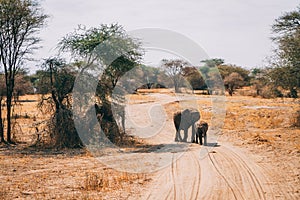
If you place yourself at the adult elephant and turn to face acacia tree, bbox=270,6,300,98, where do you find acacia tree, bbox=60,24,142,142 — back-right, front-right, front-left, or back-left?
back-left

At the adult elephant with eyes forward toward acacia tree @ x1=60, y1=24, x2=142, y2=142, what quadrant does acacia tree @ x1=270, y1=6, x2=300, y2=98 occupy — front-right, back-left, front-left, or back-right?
back-right
